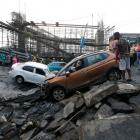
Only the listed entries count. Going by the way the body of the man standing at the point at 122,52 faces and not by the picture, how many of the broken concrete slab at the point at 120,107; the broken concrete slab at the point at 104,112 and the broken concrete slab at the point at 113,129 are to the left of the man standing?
3

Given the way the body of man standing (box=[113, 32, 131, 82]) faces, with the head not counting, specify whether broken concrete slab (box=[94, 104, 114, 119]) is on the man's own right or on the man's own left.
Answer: on the man's own left

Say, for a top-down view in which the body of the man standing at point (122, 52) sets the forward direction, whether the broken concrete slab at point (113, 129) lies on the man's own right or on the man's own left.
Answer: on the man's own left

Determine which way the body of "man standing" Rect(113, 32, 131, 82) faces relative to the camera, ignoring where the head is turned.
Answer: to the viewer's left

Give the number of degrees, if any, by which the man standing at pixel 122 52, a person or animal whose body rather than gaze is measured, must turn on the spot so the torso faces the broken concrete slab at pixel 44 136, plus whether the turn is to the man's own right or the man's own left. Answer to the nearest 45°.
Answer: approximately 135° to the man's own left

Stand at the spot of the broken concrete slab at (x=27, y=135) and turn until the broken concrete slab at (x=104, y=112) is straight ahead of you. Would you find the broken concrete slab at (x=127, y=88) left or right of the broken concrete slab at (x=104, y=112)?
left

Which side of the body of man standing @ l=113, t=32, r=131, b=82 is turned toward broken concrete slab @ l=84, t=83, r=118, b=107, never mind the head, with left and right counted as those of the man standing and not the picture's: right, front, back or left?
left
